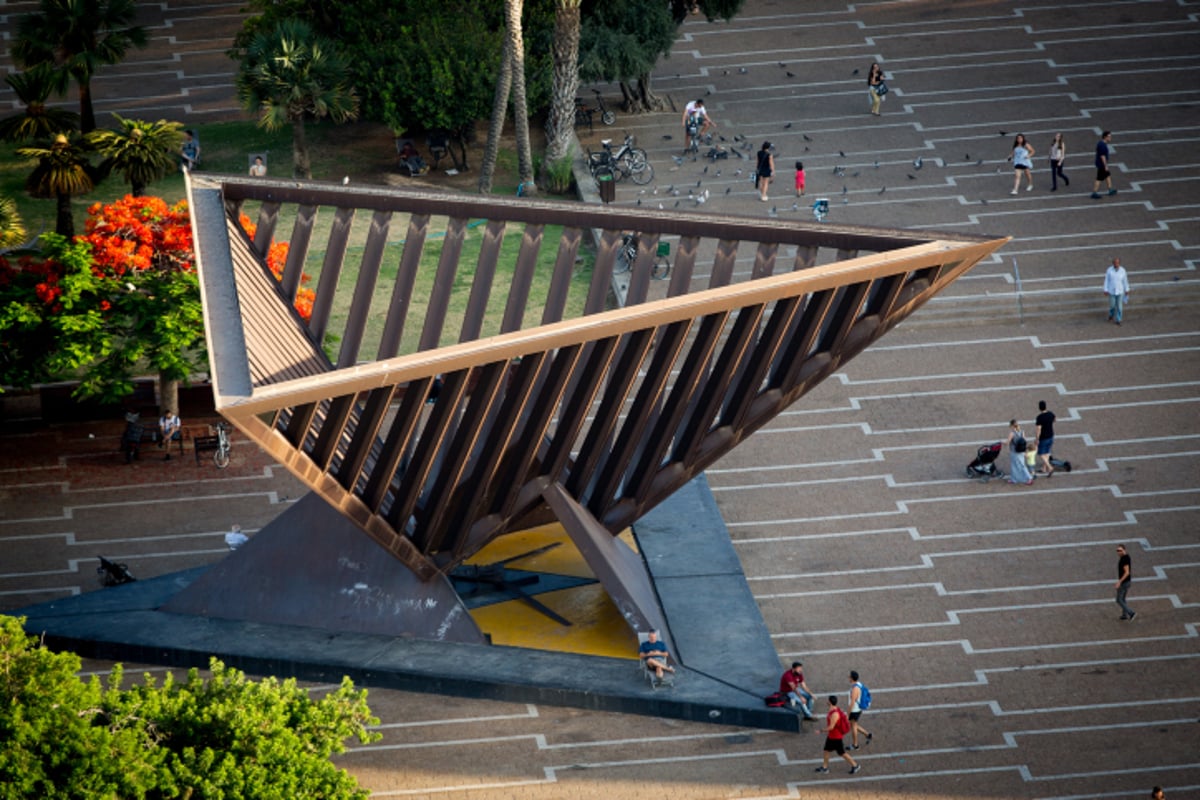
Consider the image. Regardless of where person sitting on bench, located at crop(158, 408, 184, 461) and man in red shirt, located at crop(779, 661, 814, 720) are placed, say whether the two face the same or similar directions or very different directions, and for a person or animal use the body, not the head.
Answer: same or similar directions

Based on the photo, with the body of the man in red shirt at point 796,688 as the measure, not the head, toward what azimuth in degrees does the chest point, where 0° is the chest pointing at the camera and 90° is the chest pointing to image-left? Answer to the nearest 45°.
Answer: approximately 315°

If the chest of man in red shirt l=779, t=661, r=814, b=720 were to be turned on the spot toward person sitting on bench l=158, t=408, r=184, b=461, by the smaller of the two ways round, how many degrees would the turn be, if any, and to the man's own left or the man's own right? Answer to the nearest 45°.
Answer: approximately 135° to the man's own right

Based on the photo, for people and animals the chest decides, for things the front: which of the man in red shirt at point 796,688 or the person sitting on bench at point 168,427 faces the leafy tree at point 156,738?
the person sitting on bench

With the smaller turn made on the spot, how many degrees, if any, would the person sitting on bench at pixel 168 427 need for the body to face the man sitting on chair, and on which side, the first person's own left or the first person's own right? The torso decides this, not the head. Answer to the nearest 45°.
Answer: approximately 45° to the first person's own left

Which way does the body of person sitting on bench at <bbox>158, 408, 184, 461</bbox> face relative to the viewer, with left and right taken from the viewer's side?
facing the viewer

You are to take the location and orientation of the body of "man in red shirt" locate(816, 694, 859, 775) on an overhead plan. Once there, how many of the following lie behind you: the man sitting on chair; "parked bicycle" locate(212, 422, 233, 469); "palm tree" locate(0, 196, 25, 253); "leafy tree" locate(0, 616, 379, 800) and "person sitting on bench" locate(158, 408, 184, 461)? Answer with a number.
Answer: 0

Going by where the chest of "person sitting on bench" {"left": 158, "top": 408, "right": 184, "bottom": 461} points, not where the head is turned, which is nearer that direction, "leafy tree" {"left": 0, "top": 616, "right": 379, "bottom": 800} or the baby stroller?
the leafy tree

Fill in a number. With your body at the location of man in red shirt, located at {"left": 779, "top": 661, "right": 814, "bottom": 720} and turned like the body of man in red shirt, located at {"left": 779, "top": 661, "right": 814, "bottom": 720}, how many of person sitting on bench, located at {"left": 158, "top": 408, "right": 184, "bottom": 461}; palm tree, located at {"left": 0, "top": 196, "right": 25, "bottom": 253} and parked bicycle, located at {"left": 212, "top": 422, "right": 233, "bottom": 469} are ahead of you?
0

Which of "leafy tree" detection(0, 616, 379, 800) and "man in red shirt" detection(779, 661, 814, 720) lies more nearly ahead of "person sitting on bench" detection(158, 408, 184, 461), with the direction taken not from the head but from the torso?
the leafy tree
